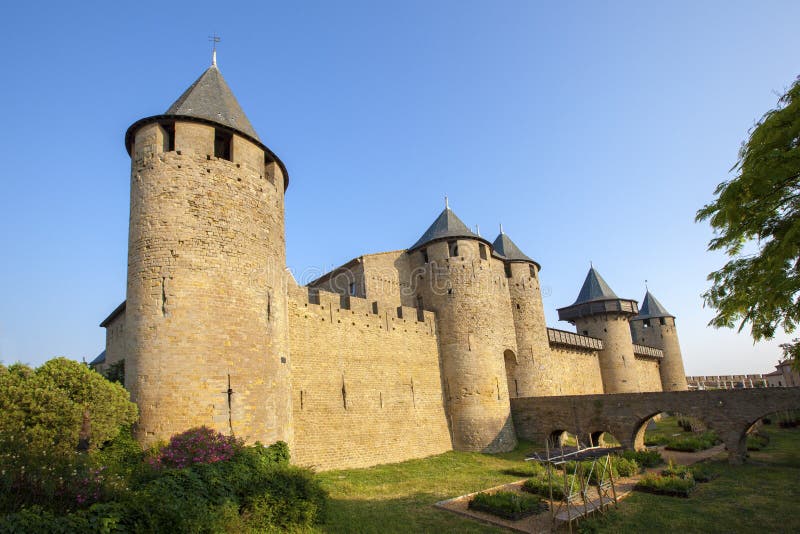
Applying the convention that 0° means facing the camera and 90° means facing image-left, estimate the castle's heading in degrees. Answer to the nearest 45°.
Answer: approximately 315°

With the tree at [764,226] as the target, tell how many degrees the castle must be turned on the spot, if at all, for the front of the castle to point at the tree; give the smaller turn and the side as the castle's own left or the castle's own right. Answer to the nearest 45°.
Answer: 0° — it already faces it

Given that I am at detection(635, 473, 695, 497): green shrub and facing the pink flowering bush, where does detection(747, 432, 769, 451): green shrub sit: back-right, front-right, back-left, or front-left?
back-right

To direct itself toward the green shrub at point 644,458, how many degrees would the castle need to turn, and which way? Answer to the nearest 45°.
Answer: approximately 45° to its left

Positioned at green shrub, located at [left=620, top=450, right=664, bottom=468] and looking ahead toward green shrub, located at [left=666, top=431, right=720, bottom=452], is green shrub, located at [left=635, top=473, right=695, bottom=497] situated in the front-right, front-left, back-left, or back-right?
back-right

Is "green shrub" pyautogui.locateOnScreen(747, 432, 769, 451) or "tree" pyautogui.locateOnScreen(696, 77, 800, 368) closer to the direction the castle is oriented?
the tree
